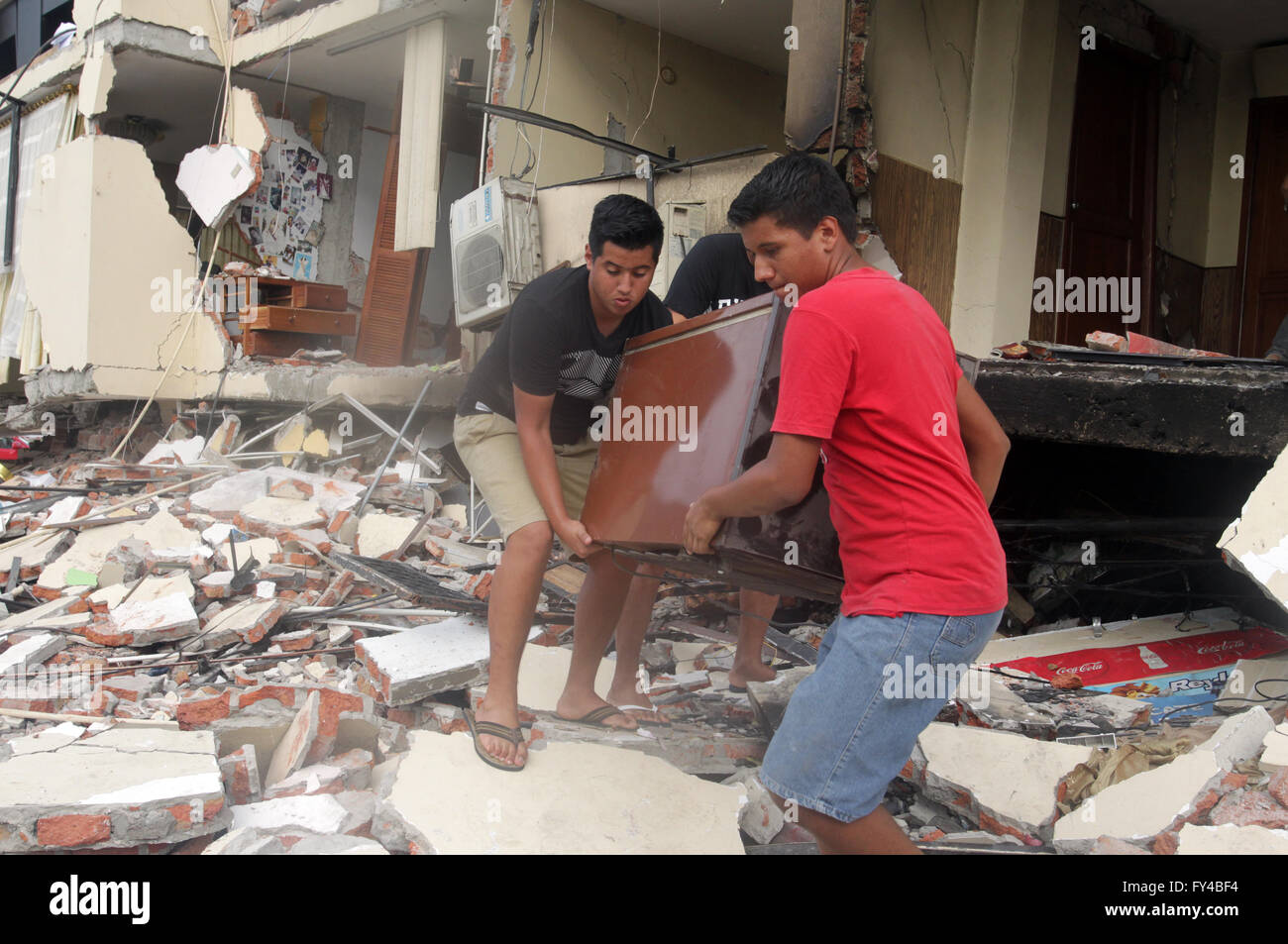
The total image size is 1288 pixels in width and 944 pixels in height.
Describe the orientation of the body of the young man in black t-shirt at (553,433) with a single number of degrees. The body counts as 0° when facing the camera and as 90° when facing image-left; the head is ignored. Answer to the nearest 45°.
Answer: approximately 315°

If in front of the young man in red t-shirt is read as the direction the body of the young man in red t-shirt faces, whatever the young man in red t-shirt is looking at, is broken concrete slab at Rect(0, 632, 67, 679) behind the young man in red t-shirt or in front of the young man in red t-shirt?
in front

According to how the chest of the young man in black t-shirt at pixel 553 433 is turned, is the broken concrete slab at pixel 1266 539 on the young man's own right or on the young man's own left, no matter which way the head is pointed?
on the young man's own left

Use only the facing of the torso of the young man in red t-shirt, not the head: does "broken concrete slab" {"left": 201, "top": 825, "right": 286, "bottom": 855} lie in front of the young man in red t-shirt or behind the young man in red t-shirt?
in front

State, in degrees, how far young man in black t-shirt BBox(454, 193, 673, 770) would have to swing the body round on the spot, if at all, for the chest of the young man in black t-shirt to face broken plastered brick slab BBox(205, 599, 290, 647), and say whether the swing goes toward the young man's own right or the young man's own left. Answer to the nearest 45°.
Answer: approximately 180°

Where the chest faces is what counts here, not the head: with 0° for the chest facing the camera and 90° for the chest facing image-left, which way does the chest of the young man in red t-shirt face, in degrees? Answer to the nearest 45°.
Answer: approximately 135°

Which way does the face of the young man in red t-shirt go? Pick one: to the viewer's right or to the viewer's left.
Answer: to the viewer's left

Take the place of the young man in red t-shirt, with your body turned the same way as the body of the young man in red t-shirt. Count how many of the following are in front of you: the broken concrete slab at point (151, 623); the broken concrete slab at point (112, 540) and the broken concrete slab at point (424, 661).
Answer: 3

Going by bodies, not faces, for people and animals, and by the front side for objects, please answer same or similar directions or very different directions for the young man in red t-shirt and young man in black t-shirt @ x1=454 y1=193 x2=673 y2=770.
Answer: very different directions
